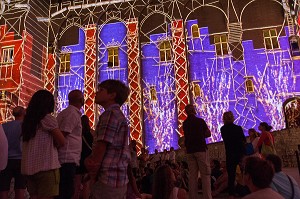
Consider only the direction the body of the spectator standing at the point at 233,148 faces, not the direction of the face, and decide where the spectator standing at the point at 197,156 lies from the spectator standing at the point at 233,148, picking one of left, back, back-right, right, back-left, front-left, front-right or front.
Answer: left

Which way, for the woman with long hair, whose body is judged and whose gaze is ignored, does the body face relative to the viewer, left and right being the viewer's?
facing away from the viewer and to the right of the viewer

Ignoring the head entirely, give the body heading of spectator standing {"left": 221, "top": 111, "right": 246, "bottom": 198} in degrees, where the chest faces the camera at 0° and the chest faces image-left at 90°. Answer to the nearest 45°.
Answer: approximately 135°

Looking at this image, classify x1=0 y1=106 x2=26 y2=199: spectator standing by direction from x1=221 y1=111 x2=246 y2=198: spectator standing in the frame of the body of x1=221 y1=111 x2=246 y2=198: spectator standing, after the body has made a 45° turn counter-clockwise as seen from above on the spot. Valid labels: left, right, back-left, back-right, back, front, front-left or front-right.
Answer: front-left

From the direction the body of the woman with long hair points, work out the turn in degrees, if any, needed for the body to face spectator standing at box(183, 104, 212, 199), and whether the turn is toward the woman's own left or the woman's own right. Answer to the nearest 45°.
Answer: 0° — they already face them

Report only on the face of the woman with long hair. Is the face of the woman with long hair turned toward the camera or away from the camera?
away from the camera

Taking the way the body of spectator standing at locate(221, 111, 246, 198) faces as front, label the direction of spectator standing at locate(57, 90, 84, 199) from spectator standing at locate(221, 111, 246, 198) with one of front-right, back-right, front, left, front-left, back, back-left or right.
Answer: left
